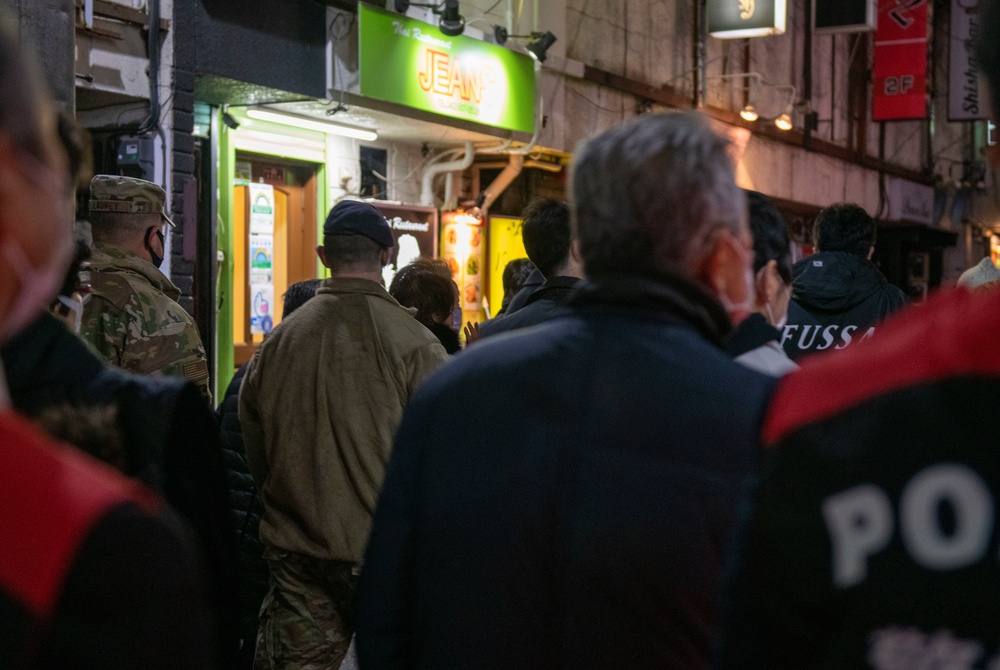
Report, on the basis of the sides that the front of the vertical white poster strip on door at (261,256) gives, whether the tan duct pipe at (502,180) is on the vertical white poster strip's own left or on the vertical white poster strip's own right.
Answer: on the vertical white poster strip's own left

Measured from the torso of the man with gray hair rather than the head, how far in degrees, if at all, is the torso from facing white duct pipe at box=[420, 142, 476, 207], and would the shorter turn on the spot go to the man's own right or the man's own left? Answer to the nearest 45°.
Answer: approximately 45° to the man's own left

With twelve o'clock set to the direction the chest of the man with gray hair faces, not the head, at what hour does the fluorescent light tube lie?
The fluorescent light tube is roughly at 10 o'clock from the man with gray hair.

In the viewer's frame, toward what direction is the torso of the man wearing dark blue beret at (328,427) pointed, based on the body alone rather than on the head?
away from the camera

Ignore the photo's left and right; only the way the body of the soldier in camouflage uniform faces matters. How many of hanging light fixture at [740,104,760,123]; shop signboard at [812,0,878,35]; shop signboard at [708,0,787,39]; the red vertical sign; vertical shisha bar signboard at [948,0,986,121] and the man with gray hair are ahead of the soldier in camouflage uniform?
5

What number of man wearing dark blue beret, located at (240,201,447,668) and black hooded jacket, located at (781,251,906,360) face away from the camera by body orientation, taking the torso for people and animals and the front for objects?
2

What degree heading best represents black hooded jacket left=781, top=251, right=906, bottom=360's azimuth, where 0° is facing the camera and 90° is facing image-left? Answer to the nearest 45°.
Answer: approximately 180°

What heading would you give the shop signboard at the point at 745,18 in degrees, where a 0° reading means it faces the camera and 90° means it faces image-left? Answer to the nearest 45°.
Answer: approximately 0°

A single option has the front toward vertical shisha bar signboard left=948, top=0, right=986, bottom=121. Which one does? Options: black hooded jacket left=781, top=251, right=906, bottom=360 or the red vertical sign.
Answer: the black hooded jacket

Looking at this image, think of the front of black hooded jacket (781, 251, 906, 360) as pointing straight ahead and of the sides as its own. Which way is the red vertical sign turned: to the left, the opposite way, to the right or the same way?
the opposite way

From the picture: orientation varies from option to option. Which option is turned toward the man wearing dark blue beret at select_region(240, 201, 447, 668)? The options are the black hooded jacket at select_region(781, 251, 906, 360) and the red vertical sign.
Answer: the red vertical sign

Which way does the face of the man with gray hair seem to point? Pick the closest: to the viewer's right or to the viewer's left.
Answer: to the viewer's right

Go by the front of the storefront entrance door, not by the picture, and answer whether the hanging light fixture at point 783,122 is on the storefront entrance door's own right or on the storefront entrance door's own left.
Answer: on the storefront entrance door's own left
